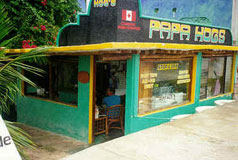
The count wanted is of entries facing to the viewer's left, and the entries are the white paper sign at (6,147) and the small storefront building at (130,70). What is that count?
0

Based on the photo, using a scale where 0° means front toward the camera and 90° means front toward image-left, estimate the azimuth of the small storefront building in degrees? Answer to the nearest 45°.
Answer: approximately 315°

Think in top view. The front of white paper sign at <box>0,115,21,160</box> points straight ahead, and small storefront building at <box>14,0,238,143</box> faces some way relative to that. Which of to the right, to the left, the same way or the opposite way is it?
the same way

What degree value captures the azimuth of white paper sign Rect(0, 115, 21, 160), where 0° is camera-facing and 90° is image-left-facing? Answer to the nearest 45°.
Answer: approximately 0°

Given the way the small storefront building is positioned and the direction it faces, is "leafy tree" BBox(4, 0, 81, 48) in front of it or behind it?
behind

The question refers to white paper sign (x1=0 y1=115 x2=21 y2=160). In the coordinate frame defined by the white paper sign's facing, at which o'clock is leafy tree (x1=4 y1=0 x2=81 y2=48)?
The leafy tree is roughly at 6 o'clock from the white paper sign.
